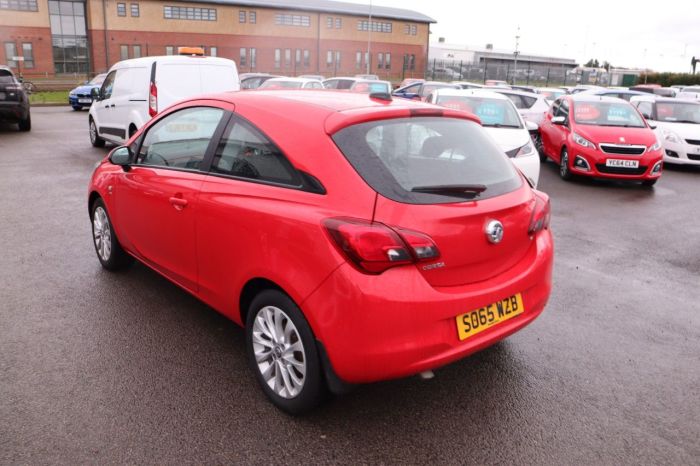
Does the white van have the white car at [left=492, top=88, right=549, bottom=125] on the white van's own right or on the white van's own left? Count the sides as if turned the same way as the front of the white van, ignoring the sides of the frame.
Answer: on the white van's own right

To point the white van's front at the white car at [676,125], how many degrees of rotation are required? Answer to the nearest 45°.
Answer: approximately 135° to its right

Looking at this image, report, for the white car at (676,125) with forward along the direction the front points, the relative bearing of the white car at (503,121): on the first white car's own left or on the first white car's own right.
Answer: on the first white car's own right

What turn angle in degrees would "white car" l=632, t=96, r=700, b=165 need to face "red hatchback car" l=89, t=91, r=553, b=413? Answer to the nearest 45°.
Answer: approximately 45° to its right

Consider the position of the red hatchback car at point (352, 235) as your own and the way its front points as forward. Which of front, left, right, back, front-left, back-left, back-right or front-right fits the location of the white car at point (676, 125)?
right

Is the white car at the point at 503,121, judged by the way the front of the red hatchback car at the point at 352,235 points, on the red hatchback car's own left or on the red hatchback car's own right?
on the red hatchback car's own right

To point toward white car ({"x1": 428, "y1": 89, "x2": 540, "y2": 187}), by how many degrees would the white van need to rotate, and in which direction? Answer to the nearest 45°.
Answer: approximately 180°

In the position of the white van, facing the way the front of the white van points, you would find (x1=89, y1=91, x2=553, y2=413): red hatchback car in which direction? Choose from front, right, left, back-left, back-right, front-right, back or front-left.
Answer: back-left

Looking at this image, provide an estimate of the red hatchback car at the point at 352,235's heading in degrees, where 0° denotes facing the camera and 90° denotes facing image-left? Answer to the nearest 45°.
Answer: approximately 135°

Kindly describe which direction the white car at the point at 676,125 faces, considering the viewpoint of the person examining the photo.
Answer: facing the viewer and to the right of the viewer

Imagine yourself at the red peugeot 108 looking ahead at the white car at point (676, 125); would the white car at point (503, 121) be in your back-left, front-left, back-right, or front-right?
back-left

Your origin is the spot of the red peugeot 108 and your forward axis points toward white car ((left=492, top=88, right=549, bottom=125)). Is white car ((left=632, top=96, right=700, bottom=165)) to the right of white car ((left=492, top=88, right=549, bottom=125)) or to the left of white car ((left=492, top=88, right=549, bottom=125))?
right

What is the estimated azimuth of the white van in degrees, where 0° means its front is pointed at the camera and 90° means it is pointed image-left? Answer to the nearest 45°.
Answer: approximately 135°

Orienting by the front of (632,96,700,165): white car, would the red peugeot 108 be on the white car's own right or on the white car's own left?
on the white car's own right

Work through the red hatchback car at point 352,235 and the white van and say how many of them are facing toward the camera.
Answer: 0
